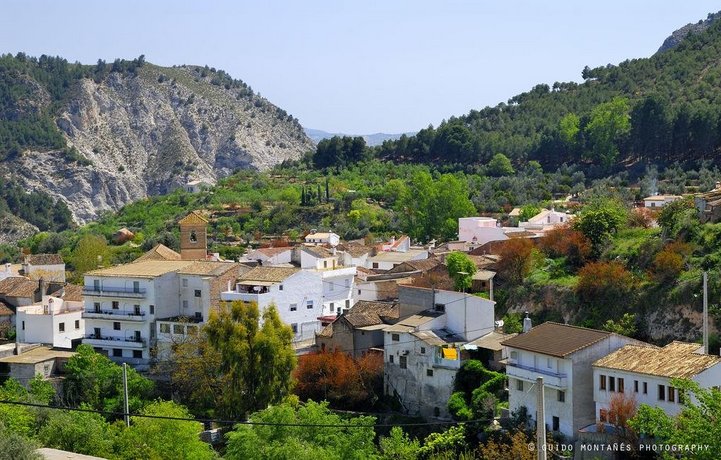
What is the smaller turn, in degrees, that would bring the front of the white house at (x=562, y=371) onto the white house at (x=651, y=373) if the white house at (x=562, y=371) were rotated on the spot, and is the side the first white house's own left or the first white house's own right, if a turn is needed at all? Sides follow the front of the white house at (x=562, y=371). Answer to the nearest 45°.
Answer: approximately 90° to the first white house's own left

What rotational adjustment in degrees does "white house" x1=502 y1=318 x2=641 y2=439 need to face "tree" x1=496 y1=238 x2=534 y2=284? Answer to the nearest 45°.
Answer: approximately 135° to its right

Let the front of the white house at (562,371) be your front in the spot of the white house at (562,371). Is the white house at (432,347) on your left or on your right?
on your right

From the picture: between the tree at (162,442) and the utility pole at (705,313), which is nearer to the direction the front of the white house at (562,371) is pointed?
the tree

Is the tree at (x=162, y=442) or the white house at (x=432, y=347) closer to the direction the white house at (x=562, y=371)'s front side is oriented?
the tree

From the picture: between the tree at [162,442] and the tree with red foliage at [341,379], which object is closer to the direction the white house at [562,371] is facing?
the tree

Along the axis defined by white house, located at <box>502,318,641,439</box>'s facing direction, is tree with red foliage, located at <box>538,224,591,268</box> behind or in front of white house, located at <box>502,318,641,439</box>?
behind

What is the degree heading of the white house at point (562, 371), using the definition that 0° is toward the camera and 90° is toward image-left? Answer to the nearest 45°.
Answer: approximately 45°

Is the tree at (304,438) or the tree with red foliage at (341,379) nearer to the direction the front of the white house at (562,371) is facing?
the tree

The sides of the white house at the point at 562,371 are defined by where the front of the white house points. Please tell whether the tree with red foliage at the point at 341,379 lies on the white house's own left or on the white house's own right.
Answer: on the white house's own right

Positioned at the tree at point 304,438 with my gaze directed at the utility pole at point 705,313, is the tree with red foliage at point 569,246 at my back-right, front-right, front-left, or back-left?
front-left

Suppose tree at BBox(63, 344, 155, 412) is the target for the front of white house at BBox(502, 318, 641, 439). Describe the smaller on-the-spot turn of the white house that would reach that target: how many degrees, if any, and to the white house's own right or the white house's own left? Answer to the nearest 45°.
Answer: approximately 45° to the white house's own right

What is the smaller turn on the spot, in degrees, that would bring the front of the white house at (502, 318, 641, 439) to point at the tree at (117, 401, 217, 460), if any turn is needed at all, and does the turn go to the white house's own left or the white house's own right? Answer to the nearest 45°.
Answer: approximately 45° to the white house's own right

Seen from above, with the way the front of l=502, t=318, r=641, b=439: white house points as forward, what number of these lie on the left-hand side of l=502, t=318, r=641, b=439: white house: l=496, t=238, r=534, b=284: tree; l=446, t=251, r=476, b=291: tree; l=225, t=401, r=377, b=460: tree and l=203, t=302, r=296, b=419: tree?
0

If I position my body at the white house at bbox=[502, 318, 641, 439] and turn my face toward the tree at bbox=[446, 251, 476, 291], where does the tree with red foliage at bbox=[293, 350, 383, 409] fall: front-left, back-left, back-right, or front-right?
front-left

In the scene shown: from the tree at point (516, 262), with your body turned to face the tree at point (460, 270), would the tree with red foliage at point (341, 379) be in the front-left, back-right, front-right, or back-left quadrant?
front-left

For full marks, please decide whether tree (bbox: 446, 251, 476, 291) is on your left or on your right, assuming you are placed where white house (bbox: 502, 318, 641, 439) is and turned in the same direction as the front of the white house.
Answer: on your right
